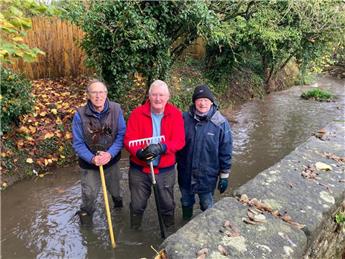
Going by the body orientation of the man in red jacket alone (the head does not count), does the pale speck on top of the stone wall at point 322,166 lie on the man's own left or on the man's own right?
on the man's own left

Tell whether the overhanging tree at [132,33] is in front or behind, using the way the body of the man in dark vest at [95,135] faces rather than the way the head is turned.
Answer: behind

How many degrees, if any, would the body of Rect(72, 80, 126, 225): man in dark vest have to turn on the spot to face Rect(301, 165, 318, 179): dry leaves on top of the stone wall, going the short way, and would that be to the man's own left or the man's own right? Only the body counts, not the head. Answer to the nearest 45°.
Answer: approximately 45° to the man's own left

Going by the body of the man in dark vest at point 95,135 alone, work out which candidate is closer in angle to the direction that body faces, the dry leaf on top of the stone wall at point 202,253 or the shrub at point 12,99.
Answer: the dry leaf on top of the stone wall

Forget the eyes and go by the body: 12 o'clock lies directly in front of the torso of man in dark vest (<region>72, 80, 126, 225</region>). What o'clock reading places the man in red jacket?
The man in red jacket is roughly at 10 o'clock from the man in dark vest.

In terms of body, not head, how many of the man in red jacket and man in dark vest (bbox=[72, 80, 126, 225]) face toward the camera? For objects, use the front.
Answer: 2

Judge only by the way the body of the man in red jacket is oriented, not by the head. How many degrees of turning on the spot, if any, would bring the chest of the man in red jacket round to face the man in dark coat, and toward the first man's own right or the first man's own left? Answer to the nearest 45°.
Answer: approximately 90° to the first man's own left

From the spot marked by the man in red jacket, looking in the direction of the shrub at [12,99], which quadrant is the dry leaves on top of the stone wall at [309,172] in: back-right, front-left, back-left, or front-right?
back-right

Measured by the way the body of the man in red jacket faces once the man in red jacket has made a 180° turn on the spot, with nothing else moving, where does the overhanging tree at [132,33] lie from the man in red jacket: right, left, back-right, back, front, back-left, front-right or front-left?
front

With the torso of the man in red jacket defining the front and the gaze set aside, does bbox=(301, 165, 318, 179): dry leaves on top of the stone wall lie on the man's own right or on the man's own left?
on the man's own left
